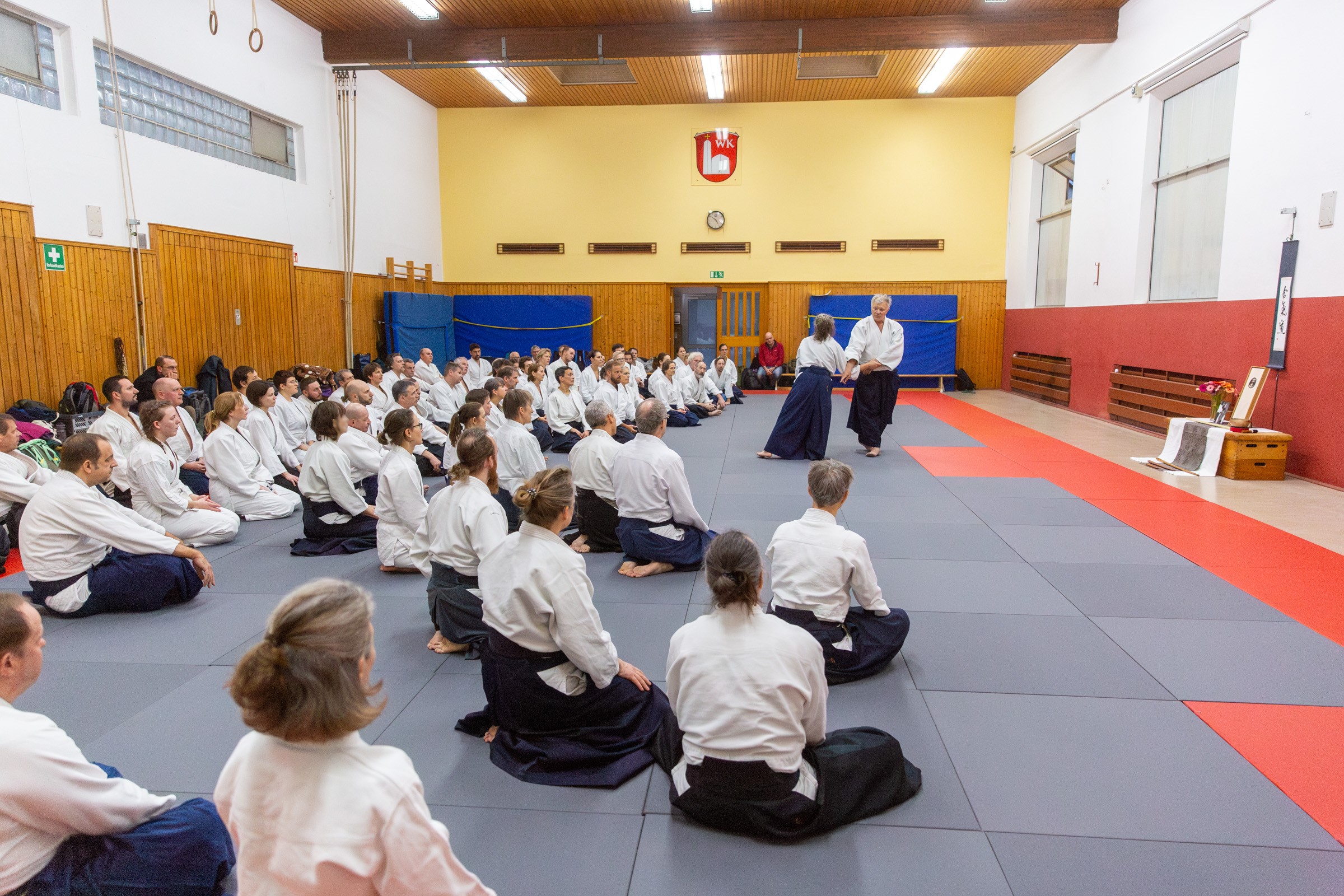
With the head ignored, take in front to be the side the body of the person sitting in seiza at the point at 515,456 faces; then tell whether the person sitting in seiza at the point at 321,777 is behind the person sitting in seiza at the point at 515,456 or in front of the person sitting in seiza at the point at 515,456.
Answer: behind

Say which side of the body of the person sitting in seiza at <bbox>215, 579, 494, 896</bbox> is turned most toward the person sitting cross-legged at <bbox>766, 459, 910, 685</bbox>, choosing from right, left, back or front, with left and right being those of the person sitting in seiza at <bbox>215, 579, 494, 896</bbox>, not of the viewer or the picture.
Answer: front

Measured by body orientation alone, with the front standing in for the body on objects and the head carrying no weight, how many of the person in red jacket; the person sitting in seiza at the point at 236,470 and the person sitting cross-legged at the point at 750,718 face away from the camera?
1

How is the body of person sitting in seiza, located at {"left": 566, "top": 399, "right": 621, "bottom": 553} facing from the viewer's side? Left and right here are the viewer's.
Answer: facing away from the viewer and to the right of the viewer

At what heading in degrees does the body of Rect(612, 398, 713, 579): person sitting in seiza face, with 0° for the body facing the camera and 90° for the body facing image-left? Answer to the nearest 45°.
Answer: approximately 225°

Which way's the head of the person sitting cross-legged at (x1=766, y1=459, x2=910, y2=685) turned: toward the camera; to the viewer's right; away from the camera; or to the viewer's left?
away from the camera

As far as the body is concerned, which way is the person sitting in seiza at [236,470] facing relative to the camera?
to the viewer's right

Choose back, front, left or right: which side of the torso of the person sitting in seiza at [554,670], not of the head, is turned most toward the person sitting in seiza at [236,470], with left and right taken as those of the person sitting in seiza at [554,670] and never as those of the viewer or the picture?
left

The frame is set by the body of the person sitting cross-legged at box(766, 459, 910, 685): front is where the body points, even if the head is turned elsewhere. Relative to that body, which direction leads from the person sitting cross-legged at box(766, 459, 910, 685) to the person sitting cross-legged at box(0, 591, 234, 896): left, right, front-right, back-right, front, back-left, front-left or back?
back

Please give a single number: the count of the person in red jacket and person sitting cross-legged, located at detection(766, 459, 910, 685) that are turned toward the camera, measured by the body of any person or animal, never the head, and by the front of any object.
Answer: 1

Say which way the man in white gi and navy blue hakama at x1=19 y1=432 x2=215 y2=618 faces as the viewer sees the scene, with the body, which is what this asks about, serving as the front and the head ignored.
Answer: to the viewer's right

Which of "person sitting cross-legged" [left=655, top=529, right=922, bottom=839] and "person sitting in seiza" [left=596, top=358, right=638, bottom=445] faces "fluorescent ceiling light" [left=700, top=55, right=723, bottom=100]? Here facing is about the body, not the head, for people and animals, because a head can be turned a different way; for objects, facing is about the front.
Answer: "person sitting cross-legged" [left=655, top=529, right=922, bottom=839]
